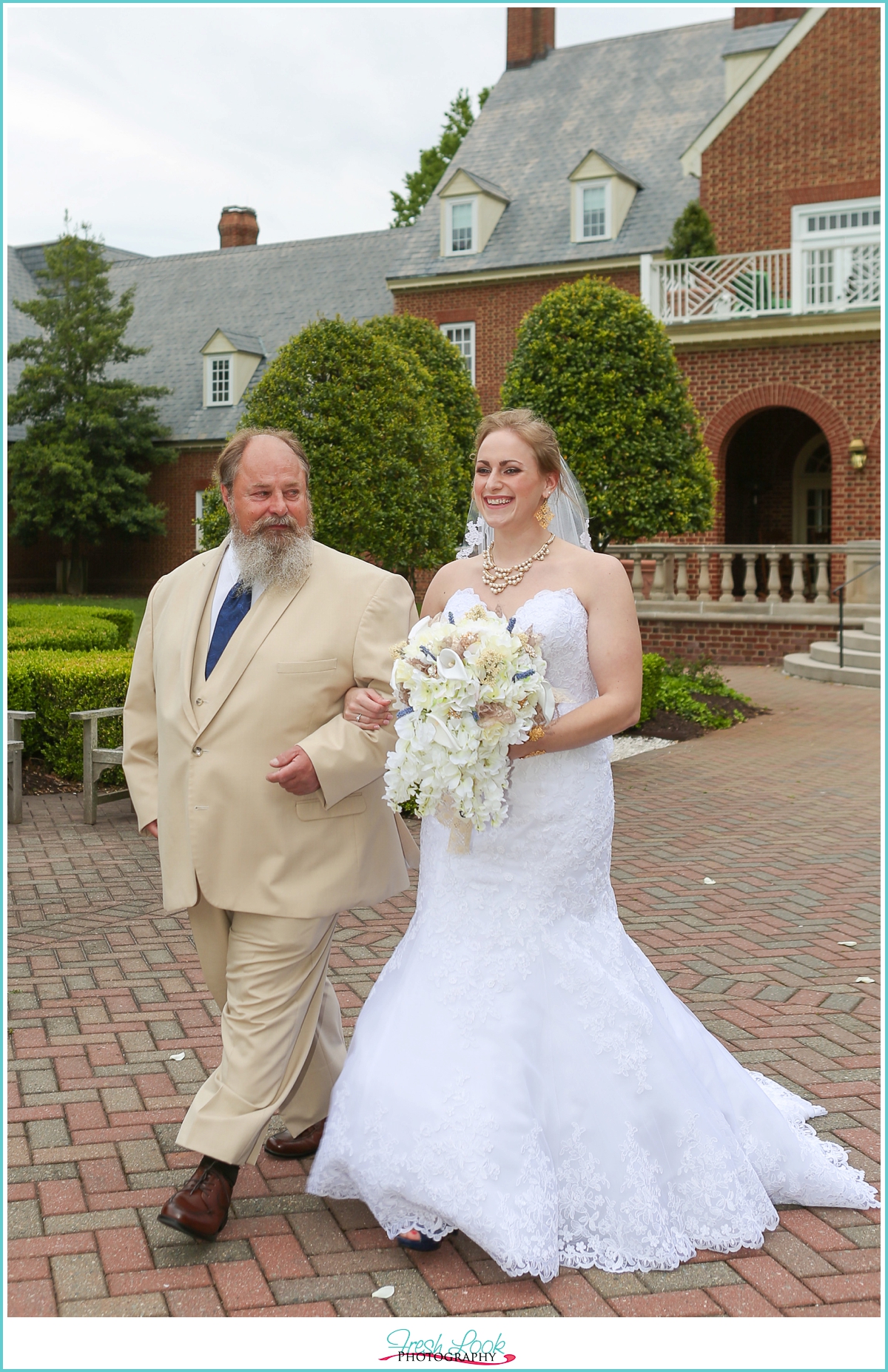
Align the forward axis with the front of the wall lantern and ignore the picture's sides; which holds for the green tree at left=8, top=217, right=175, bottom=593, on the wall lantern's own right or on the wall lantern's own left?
on the wall lantern's own right

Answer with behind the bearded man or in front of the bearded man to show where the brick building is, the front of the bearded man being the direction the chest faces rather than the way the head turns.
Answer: behind

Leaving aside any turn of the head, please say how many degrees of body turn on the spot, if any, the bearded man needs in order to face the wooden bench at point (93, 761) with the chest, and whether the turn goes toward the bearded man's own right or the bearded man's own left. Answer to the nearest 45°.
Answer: approximately 135° to the bearded man's own right

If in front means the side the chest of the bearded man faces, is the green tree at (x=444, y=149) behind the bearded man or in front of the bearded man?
behind

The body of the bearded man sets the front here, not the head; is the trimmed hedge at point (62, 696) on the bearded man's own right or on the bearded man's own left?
on the bearded man's own right

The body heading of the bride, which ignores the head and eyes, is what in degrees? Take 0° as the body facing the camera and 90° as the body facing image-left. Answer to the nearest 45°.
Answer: approximately 45°
